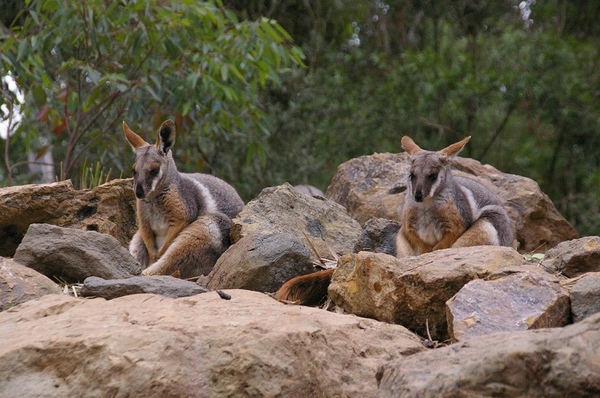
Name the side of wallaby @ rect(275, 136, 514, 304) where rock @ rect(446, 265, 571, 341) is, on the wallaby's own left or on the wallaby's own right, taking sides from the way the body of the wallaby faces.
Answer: on the wallaby's own left

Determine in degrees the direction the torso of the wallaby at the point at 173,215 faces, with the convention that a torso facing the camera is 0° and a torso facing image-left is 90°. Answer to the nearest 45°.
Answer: approximately 45°

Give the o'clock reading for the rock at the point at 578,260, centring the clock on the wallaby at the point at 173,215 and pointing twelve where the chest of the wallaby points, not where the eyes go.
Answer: The rock is roughly at 9 o'clock from the wallaby.

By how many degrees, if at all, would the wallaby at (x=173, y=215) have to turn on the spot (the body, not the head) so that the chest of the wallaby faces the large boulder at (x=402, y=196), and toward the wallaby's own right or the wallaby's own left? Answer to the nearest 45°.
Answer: approximately 135° to the wallaby's own left

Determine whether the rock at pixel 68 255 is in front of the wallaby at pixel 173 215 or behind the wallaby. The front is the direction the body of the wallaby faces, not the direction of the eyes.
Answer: in front

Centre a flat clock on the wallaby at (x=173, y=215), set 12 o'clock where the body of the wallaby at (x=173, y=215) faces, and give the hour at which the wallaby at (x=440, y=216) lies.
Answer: the wallaby at (x=440, y=216) is roughly at 8 o'clock from the wallaby at (x=173, y=215).

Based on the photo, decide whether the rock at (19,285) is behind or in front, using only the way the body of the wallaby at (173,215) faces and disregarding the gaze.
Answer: in front

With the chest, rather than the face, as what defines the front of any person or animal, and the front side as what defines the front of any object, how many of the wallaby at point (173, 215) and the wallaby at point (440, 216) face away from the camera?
0

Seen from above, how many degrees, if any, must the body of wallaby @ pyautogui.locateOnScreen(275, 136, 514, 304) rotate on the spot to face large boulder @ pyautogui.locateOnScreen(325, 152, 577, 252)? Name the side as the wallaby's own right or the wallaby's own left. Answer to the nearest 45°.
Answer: approximately 135° to the wallaby's own right
